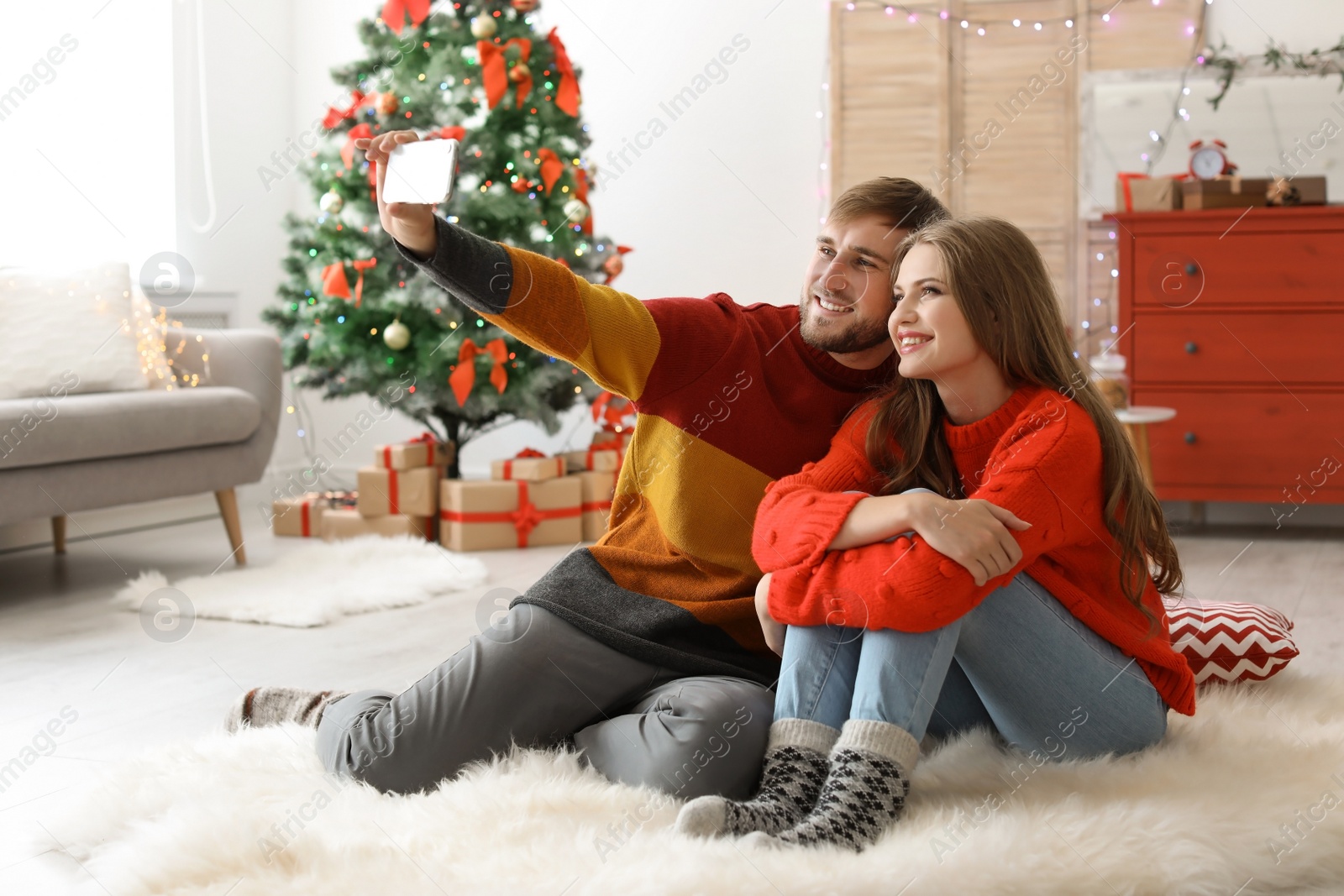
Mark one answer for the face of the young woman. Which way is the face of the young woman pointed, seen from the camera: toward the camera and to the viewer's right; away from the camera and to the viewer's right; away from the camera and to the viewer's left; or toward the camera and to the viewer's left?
toward the camera and to the viewer's left

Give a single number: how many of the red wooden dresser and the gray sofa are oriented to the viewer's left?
0

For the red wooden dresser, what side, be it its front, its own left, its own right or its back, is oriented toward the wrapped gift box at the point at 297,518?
right

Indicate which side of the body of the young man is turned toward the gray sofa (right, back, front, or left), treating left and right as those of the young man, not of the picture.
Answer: right

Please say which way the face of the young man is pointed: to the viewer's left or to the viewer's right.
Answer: to the viewer's left

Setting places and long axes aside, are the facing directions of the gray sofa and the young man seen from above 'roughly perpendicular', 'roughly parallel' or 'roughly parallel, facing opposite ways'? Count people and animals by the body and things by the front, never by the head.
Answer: roughly perpendicular

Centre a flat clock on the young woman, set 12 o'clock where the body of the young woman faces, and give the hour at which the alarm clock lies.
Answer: The alarm clock is roughly at 5 o'clock from the young woman.
